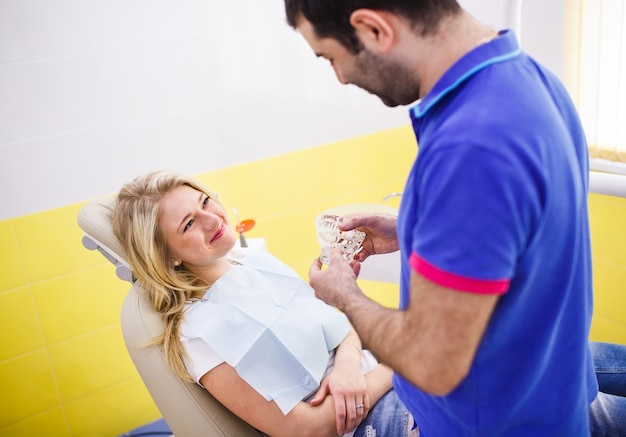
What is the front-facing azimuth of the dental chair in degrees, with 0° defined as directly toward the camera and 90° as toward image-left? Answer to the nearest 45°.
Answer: approximately 270°

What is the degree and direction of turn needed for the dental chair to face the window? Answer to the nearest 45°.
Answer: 0° — it already faces it
